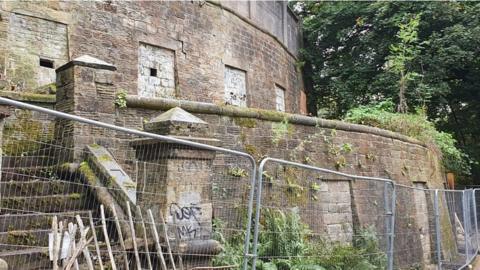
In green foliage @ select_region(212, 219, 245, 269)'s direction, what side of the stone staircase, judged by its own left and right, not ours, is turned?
left

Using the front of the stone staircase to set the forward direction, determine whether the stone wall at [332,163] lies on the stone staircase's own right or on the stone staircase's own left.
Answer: on the stone staircase's own left

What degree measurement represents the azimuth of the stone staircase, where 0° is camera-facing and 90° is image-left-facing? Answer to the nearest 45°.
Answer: approximately 0°

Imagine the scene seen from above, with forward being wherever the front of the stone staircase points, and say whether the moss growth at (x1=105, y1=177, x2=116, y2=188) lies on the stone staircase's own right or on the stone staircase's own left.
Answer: on the stone staircase's own left
